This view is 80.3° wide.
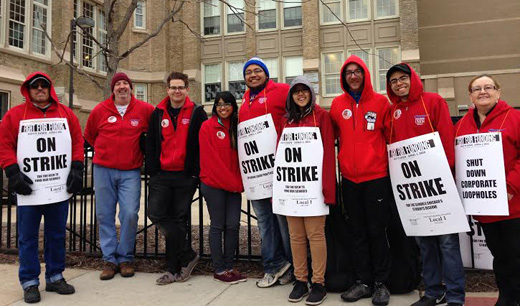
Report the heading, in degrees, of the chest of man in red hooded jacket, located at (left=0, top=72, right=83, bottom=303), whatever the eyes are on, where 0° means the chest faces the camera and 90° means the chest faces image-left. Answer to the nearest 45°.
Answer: approximately 0°

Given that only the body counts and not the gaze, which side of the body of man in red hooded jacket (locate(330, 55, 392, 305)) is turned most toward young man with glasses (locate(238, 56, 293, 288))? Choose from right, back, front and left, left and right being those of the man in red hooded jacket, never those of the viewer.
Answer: right

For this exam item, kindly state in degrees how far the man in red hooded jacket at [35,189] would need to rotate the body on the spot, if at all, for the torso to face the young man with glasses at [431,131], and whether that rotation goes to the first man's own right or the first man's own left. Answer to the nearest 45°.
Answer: approximately 45° to the first man's own left

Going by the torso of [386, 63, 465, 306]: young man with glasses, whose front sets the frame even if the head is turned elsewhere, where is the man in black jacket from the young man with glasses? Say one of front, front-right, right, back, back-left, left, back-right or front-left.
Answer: front-right

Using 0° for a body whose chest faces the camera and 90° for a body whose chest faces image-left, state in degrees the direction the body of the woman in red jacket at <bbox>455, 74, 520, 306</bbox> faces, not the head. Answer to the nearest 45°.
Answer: approximately 45°

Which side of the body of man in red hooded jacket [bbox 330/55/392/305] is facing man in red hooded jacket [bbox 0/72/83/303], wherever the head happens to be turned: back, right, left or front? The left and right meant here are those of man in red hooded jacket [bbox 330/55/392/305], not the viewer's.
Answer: right

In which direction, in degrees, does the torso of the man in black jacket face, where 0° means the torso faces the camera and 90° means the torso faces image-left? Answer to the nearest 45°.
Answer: approximately 0°

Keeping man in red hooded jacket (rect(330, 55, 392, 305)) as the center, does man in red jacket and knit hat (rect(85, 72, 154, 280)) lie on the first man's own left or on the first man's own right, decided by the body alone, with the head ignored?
on the first man's own right

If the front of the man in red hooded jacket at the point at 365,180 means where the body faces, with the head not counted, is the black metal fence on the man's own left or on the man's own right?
on the man's own right

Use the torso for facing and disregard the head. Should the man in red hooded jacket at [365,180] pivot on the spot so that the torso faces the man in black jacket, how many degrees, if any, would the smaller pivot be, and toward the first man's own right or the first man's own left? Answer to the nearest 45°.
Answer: approximately 90° to the first man's own right
